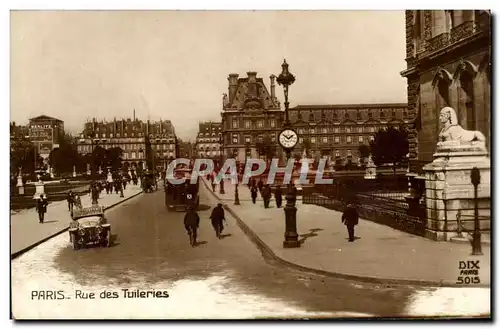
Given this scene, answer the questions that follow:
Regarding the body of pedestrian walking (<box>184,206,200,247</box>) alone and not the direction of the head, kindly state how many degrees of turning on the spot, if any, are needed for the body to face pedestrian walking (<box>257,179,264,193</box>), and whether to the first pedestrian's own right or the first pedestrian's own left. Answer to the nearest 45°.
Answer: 0° — they already face them

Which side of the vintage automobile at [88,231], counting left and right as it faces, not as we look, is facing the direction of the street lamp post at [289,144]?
left

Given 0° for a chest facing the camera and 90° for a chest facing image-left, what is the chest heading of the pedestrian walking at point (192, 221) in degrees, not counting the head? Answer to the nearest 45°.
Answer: approximately 180°

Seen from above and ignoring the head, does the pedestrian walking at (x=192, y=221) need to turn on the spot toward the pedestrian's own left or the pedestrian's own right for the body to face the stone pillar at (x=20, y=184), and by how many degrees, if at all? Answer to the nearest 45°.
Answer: approximately 90° to the pedestrian's own left

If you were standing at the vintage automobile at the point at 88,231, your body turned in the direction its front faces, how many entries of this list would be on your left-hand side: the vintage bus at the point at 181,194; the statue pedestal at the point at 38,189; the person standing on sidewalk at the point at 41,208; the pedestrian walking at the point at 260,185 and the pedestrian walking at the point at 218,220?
3

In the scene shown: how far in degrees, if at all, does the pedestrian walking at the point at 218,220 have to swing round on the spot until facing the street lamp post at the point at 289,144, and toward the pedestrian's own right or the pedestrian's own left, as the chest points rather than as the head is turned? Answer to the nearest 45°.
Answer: approximately 135° to the pedestrian's own right

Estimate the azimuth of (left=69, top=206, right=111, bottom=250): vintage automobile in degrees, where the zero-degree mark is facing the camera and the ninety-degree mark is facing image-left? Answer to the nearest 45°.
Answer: approximately 0°

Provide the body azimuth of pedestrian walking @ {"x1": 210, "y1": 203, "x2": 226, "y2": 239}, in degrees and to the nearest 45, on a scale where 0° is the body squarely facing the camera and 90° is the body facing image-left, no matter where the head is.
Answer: approximately 180°
